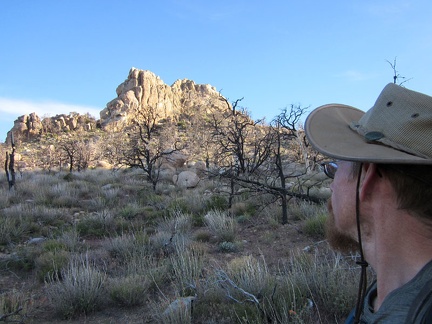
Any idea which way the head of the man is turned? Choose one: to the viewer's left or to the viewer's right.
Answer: to the viewer's left

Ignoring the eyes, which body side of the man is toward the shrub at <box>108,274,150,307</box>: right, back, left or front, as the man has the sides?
front

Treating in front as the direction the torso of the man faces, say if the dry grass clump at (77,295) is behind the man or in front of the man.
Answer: in front

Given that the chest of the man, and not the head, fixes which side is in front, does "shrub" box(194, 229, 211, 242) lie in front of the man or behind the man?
in front

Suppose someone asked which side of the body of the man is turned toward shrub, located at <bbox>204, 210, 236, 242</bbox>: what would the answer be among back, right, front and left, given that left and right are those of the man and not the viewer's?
front

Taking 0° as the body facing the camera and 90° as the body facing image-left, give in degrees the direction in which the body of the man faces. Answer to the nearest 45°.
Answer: approximately 135°

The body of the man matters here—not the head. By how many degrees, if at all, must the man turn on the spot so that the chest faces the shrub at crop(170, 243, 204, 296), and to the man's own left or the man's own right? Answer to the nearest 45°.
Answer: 0° — they already face it

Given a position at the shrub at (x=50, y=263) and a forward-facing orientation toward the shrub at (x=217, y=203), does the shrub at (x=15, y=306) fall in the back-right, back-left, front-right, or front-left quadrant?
back-right

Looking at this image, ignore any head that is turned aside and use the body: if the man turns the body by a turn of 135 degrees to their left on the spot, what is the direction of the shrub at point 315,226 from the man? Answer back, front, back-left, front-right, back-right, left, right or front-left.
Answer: back

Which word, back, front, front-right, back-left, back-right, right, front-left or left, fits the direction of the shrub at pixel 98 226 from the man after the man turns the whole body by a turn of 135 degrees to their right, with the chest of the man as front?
back-left
